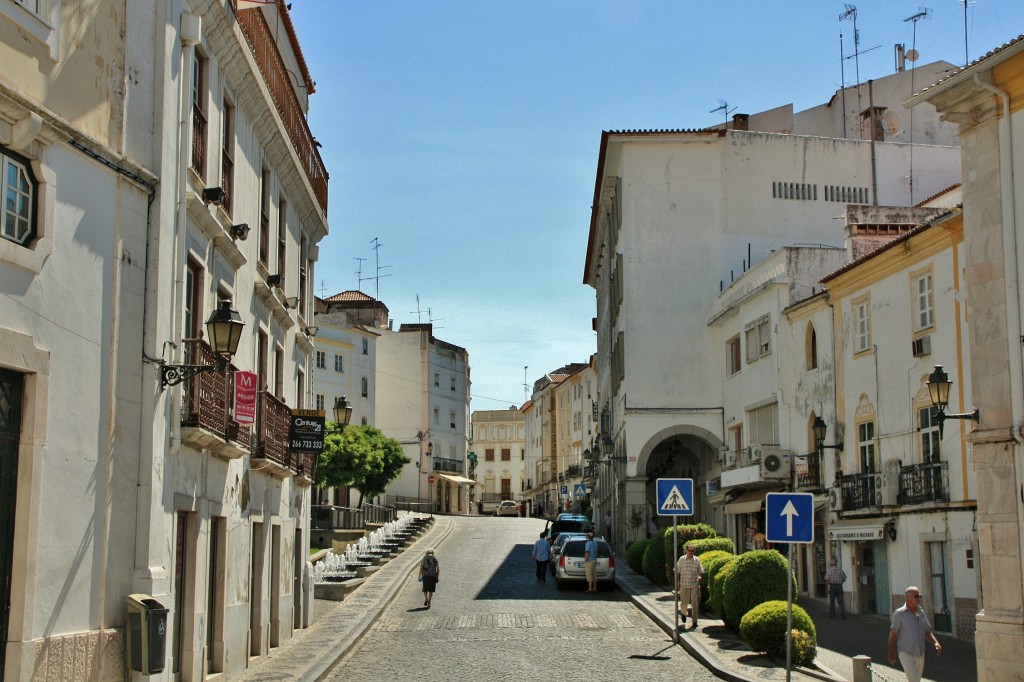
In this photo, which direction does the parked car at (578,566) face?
away from the camera

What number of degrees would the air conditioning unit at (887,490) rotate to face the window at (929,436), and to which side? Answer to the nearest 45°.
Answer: approximately 90° to its left

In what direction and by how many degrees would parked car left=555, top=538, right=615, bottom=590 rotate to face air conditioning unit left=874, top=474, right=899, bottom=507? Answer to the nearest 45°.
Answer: approximately 135° to its right

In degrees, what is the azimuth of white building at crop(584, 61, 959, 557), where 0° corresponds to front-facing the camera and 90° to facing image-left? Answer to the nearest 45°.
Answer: approximately 90°

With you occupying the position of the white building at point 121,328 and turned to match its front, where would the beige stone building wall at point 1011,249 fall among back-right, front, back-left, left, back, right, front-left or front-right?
front-left

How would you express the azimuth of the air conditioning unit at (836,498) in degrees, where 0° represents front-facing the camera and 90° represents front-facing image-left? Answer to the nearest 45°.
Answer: approximately 45°

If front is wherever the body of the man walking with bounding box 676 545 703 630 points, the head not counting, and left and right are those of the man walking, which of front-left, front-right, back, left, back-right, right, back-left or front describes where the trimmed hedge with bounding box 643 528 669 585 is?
back
